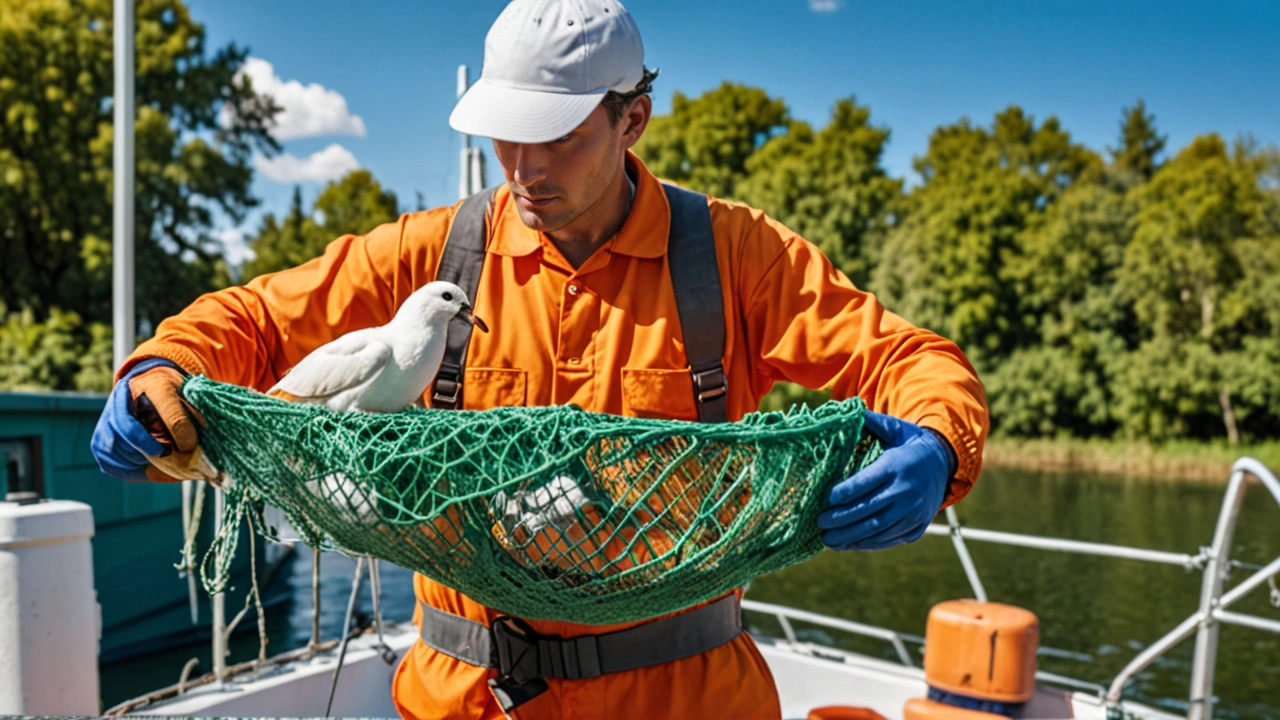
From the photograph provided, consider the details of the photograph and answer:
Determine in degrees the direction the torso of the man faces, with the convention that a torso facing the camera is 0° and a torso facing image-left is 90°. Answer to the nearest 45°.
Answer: approximately 0°

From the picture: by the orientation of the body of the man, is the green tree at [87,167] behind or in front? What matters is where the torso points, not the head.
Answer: behind

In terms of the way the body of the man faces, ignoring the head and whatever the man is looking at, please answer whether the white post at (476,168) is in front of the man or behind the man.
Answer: behind

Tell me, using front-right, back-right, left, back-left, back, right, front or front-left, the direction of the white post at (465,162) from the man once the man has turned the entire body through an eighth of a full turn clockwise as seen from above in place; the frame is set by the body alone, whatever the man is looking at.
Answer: back-right

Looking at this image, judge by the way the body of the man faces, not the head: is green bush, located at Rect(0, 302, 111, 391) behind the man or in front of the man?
behind

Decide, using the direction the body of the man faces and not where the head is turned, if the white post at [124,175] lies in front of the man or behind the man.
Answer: behind

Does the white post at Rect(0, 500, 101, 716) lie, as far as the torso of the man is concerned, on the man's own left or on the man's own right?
on the man's own right

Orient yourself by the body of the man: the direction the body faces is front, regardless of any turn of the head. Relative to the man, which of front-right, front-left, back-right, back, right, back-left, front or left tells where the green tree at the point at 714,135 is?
back

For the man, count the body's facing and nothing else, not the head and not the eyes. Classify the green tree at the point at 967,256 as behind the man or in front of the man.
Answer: behind

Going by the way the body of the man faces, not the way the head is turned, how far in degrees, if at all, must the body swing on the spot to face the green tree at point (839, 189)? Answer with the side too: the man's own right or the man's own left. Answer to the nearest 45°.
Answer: approximately 180°

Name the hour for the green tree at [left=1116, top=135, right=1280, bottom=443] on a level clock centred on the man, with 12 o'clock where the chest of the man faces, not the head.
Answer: The green tree is roughly at 7 o'clock from the man.
